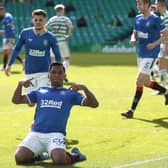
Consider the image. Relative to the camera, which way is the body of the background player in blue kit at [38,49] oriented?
toward the camera

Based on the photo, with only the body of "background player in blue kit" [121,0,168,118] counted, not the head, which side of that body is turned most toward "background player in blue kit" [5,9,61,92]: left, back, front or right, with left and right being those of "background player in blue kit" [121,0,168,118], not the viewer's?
front

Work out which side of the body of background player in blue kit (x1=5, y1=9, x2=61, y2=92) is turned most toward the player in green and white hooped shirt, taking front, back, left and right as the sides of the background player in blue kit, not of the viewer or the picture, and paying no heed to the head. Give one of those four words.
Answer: back

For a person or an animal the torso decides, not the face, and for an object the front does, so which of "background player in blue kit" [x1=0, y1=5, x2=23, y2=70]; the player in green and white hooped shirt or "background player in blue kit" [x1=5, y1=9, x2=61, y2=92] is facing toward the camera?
"background player in blue kit" [x1=5, y1=9, x2=61, y2=92]

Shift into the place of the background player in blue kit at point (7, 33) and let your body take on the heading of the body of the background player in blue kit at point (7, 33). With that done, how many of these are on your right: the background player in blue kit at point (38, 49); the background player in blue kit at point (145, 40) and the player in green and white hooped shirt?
0

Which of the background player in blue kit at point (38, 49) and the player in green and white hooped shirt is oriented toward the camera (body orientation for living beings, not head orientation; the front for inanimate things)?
the background player in blue kit
